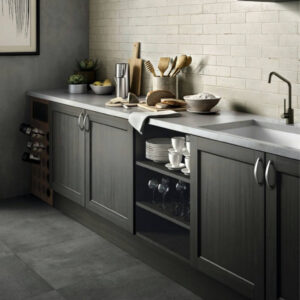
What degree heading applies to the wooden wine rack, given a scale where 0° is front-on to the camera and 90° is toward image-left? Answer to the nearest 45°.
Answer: approximately 45°

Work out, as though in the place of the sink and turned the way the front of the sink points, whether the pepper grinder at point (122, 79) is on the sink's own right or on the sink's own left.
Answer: on the sink's own right

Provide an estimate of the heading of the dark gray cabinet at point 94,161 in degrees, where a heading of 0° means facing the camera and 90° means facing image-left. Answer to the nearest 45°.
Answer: approximately 45°

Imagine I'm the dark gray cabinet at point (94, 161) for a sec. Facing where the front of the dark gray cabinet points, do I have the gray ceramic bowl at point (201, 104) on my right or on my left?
on my left

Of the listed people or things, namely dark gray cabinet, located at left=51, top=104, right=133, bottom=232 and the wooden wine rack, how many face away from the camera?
0

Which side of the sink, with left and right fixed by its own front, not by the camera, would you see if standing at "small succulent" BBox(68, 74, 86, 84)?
right

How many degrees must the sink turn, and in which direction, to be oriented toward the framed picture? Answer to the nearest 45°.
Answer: approximately 90° to its right

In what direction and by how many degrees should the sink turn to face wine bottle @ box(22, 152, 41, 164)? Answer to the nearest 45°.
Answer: approximately 90° to its right
